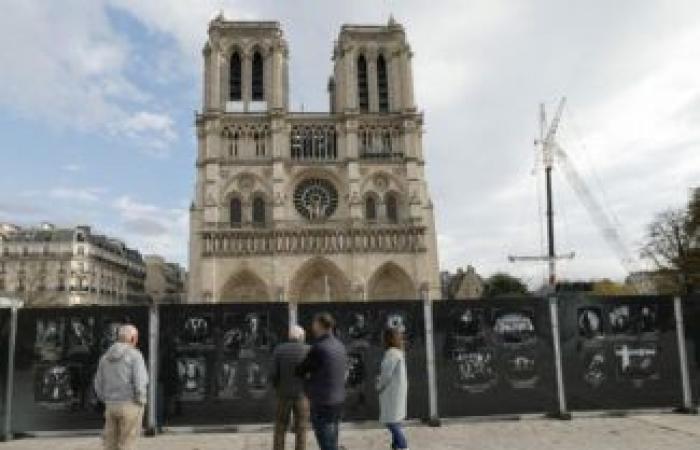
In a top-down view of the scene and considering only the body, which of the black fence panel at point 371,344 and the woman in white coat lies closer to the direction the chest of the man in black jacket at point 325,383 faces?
the black fence panel

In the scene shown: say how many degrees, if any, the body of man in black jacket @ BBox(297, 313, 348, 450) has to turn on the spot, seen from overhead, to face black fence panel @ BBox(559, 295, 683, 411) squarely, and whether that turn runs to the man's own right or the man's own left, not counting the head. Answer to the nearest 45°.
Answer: approximately 90° to the man's own right

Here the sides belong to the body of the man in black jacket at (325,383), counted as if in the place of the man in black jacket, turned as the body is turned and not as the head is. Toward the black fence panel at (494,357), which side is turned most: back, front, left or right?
right

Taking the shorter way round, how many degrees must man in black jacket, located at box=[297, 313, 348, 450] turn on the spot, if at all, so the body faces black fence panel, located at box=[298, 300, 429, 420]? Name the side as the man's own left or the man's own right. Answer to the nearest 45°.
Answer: approximately 45° to the man's own right

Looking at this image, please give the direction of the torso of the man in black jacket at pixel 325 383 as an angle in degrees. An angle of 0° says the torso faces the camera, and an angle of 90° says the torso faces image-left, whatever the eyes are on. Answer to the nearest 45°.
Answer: approximately 135°

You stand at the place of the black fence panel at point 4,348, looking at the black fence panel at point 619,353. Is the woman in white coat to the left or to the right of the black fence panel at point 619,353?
right

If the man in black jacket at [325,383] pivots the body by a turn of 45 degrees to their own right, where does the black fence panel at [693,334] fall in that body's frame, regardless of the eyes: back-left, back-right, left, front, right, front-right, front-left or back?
front-right

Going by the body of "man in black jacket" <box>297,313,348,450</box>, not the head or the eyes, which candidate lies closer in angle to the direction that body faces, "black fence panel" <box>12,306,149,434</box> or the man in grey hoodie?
the black fence panel

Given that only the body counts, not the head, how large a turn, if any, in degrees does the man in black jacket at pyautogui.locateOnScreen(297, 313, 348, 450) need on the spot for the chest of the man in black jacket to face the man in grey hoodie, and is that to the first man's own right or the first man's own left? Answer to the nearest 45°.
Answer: approximately 45° to the first man's own left
